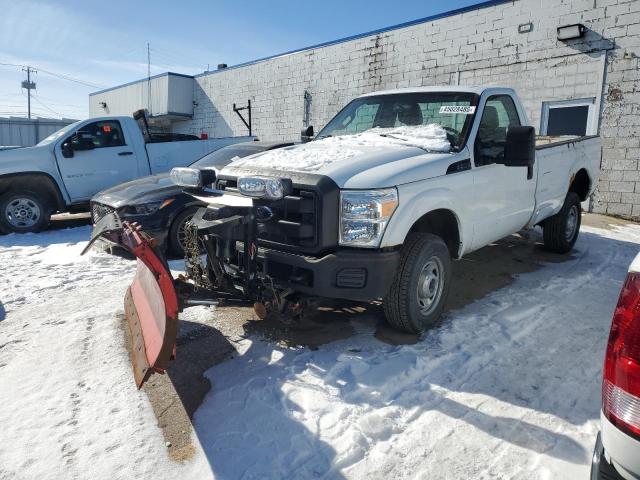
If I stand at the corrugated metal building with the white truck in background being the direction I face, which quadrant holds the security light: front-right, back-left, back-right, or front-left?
front-left

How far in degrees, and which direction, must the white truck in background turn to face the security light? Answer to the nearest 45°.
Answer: approximately 180°

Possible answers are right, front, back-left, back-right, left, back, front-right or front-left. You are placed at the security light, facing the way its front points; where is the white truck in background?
front

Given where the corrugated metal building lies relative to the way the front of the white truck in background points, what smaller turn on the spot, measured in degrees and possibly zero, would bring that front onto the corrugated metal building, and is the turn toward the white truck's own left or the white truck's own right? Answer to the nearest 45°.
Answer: approximately 90° to the white truck's own right

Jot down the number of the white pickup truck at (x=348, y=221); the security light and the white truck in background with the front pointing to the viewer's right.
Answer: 0

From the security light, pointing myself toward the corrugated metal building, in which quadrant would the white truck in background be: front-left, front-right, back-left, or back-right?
front-left

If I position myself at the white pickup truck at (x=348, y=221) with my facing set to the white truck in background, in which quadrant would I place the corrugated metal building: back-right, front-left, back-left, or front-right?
front-right

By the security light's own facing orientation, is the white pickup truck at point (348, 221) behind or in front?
in front

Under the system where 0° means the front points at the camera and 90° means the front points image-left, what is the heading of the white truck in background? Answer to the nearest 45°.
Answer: approximately 90°

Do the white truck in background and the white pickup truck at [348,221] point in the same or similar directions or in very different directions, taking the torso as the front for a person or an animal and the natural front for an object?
same or similar directions

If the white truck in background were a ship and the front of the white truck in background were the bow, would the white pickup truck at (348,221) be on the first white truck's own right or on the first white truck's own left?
on the first white truck's own left

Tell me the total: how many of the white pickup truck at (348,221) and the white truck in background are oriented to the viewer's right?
0

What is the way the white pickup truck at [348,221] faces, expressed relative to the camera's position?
facing the viewer and to the left of the viewer

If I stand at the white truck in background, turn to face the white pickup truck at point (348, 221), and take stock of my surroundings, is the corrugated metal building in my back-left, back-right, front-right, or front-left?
back-left

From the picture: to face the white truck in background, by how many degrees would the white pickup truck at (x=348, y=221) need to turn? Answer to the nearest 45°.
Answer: approximately 90° to its right

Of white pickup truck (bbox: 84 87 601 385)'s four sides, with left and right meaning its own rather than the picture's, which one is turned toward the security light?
back
